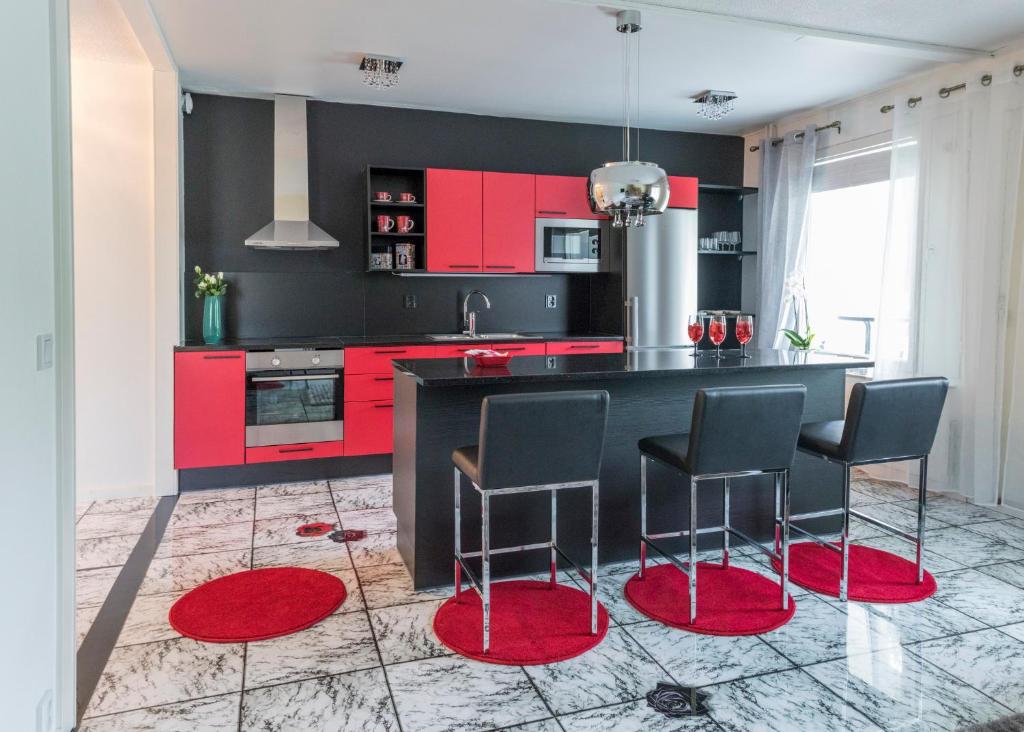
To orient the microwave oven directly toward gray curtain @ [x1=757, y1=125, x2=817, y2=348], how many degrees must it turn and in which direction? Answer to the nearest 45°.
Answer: approximately 90° to its left

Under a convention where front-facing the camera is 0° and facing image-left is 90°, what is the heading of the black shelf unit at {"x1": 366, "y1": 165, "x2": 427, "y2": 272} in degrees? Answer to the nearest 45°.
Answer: approximately 0°

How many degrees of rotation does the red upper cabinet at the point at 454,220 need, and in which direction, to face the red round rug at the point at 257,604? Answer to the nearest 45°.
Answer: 0° — it already faces it

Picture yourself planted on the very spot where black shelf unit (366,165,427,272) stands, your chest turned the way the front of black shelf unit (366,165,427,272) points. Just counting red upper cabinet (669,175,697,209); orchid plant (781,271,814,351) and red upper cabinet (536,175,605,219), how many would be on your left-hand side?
3

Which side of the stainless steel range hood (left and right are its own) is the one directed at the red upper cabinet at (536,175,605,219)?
left

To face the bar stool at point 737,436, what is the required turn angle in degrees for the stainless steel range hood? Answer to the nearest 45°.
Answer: approximately 45° to its left
